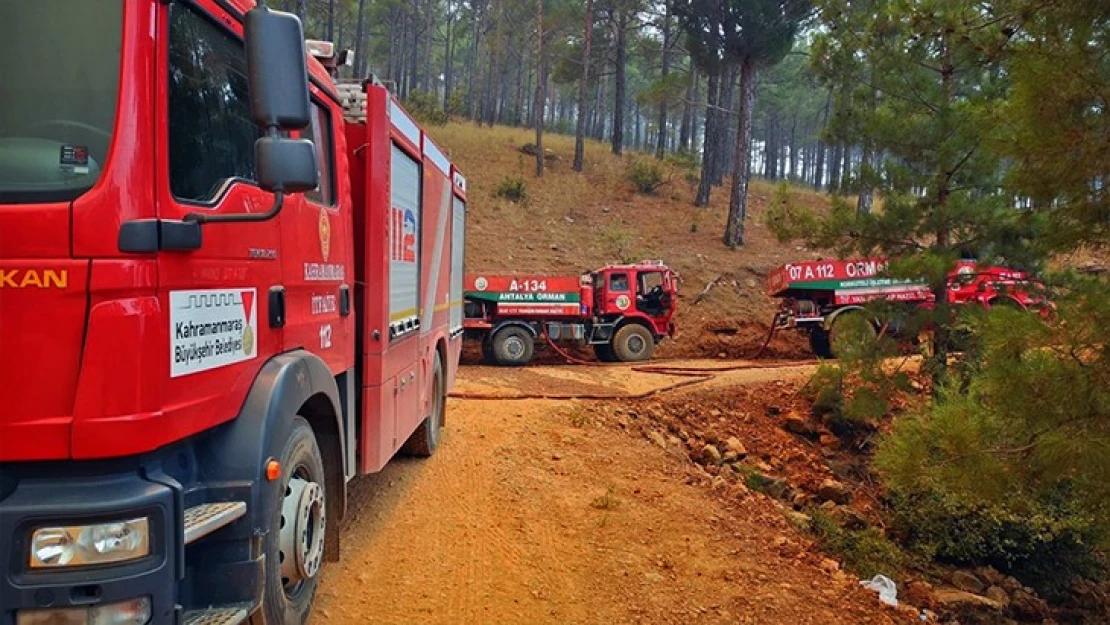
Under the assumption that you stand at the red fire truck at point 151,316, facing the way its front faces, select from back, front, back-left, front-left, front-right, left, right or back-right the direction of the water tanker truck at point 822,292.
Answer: back

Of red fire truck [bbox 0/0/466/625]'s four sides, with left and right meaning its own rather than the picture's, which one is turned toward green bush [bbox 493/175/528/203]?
back

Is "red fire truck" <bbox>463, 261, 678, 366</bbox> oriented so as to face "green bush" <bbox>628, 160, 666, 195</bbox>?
no

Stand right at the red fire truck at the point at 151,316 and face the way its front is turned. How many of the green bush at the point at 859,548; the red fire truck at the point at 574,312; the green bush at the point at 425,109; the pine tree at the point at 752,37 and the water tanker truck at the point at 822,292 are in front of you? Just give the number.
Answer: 0

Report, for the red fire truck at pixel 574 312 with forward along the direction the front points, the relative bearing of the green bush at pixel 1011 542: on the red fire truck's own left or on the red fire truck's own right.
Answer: on the red fire truck's own right

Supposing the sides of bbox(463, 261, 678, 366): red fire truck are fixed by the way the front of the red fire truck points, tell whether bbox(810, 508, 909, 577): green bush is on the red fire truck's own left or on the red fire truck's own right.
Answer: on the red fire truck's own right

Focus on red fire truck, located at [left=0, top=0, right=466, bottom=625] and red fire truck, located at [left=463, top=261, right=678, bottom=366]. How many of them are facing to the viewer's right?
1

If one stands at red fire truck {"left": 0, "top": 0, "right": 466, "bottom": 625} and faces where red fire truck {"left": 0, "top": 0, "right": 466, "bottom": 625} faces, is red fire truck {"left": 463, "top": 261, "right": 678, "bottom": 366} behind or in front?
behind

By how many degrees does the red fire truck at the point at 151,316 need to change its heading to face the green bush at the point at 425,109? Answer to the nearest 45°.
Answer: approximately 135° to its right

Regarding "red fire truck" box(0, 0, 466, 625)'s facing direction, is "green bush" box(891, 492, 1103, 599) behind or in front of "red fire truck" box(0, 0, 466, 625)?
behind

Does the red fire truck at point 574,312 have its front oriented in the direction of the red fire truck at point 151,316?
no

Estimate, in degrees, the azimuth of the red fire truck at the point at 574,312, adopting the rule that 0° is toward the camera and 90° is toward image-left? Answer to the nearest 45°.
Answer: approximately 270°

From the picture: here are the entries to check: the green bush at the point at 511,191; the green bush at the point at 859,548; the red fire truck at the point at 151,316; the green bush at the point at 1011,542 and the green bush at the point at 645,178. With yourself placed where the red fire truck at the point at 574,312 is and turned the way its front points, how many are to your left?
2

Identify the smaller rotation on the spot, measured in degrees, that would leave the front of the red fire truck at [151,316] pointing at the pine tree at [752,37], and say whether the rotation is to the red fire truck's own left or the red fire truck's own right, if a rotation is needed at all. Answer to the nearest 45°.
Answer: approximately 180°

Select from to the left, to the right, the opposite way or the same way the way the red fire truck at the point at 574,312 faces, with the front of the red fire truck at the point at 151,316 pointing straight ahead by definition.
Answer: to the left

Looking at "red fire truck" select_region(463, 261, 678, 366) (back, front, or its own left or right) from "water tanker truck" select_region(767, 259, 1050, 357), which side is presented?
front

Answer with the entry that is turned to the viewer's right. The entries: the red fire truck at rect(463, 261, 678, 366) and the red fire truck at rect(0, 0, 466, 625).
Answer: the red fire truck at rect(463, 261, 678, 366)

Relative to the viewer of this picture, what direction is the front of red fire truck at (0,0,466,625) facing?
facing the viewer and to the left of the viewer
